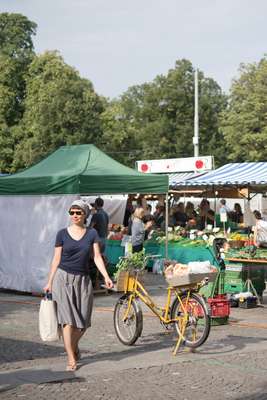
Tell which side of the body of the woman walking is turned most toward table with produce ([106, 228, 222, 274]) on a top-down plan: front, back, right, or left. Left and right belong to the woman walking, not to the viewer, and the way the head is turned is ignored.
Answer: back

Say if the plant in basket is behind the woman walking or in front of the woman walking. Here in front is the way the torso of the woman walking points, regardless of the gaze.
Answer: behind

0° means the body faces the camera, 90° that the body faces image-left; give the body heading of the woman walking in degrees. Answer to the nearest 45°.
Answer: approximately 0°

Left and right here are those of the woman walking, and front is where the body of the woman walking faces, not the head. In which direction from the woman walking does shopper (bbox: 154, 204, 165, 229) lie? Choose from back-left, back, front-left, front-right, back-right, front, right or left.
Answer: back

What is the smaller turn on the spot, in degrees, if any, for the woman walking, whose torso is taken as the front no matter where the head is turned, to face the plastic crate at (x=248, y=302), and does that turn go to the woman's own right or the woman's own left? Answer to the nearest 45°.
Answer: approximately 135° to the woman's own left

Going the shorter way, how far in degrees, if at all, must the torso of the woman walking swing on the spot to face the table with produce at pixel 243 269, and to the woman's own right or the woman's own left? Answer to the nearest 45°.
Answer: approximately 135° to the woman's own left

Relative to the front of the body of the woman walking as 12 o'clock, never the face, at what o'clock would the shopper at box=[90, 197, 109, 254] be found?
The shopper is roughly at 6 o'clock from the woman walking.

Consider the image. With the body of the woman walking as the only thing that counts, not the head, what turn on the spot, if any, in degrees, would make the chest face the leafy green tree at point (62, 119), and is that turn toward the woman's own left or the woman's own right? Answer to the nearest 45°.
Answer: approximately 180°

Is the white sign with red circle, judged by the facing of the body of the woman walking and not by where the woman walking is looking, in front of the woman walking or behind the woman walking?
behind

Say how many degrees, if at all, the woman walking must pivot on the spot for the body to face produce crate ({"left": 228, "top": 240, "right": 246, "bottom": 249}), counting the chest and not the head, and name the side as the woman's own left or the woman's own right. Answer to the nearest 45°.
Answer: approximately 135° to the woman's own left

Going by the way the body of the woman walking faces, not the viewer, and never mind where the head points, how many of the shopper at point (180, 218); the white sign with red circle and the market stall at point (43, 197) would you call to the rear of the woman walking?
3

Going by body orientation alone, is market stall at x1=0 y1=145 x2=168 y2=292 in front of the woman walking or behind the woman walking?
behind

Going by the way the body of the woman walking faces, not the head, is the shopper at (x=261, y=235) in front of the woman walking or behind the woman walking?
behind
